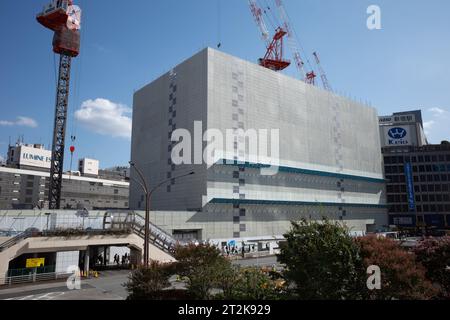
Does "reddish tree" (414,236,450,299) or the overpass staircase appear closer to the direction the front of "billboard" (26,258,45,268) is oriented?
the reddish tree

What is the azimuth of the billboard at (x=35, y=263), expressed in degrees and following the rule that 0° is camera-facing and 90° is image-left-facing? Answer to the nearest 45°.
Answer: approximately 0°

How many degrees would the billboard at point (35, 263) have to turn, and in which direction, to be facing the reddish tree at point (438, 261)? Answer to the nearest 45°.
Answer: approximately 45° to its left

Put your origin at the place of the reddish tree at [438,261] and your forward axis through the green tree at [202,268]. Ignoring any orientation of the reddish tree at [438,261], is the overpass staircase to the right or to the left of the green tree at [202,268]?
right

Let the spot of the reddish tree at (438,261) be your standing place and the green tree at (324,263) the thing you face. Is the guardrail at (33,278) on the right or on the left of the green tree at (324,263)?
right

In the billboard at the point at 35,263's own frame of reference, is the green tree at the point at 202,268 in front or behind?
in front

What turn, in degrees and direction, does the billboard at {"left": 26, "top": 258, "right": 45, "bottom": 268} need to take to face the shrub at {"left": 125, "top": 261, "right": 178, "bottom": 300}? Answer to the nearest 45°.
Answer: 0° — it already faces it

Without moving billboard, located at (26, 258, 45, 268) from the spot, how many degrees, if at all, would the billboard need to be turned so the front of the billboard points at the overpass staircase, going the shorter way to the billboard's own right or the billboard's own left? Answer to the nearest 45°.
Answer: approximately 90° to the billboard's own left

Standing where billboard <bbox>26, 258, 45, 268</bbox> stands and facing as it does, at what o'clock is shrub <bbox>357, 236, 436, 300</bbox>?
The shrub is roughly at 11 o'clock from the billboard.
